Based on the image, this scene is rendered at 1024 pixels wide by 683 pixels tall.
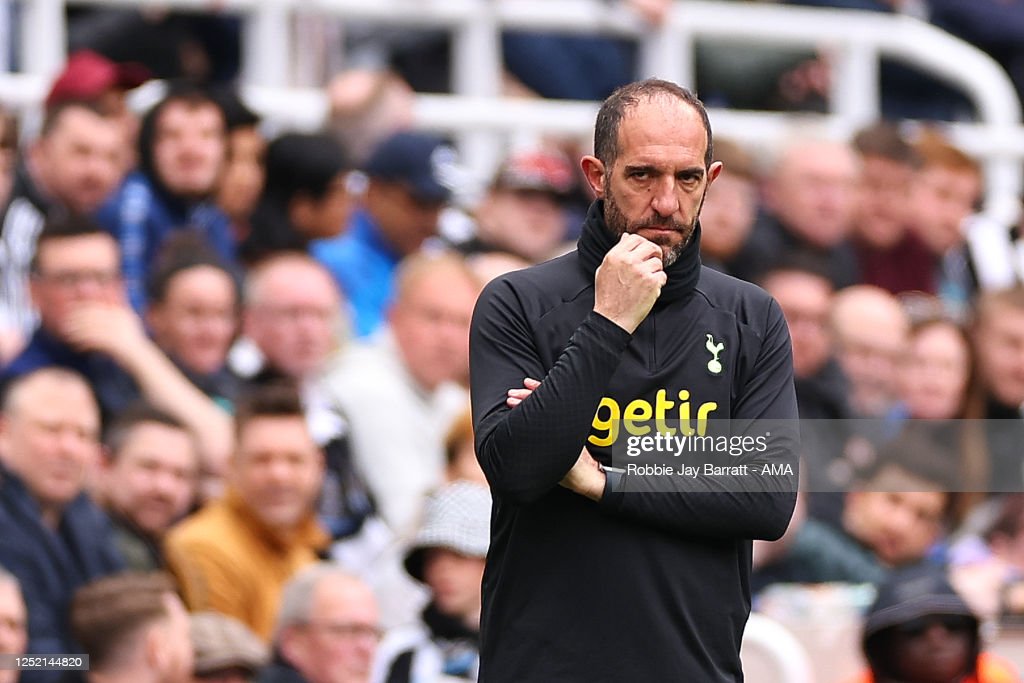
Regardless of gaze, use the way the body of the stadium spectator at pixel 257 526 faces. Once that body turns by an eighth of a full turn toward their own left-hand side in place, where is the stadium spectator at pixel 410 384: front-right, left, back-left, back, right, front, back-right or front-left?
front-left

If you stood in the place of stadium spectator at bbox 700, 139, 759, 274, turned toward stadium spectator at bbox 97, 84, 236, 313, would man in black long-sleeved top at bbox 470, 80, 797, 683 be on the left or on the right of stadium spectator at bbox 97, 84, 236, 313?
left

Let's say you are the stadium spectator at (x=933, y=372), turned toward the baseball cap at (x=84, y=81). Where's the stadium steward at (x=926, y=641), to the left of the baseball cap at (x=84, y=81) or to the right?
left

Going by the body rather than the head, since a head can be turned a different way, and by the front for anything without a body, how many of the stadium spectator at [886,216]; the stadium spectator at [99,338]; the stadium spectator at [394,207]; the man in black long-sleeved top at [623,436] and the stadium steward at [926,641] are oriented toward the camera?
4

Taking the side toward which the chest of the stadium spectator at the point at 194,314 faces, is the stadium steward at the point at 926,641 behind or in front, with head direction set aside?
in front

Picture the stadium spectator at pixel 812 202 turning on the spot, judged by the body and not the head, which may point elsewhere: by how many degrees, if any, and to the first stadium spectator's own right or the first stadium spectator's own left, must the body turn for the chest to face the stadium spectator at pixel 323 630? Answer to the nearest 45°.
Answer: approximately 90° to the first stadium spectator's own right
